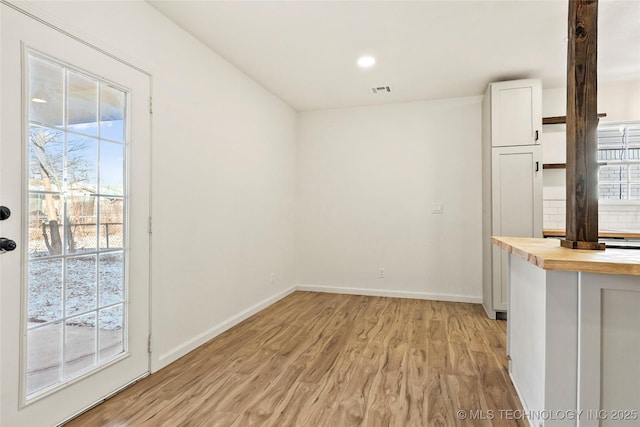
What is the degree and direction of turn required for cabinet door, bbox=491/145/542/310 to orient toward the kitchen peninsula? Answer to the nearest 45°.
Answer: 0° — it already faces it

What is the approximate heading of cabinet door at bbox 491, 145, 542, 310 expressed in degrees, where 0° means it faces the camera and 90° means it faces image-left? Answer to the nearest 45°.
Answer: approximately 0°

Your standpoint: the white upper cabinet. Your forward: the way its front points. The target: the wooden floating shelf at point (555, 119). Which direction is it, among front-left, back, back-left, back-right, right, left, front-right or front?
back-left

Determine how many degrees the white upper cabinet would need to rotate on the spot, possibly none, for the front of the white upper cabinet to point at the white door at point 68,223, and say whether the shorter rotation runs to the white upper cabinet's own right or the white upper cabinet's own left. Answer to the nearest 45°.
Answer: approximately 45° to the white upper cabinet's own right

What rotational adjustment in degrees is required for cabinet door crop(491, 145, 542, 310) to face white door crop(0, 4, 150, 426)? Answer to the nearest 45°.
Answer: approximately 45° to its right

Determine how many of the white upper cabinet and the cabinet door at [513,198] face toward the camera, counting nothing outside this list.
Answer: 2

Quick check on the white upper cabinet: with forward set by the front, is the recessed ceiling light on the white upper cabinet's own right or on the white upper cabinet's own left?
on the white upper cabinet's own right

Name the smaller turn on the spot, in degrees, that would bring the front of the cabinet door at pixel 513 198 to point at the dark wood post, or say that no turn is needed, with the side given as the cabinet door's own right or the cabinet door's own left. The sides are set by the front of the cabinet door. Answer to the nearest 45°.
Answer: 0° — it already faces it

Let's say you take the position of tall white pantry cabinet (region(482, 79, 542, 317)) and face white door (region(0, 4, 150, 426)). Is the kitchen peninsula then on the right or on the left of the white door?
left
